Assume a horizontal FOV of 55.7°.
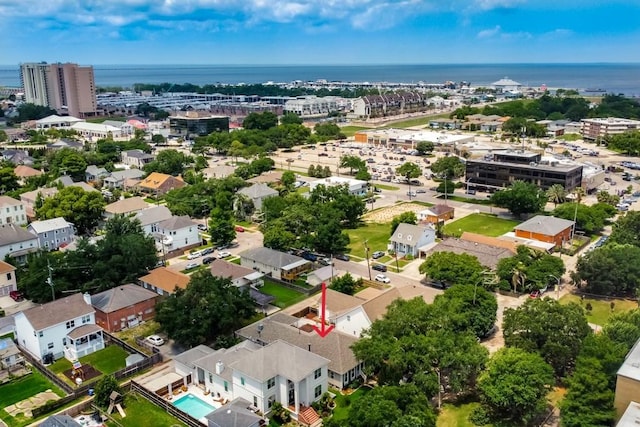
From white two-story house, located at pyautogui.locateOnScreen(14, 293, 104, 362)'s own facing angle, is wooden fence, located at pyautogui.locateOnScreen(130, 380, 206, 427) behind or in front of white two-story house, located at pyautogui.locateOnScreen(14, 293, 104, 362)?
behind

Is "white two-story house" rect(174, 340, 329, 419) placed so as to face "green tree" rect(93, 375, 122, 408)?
no

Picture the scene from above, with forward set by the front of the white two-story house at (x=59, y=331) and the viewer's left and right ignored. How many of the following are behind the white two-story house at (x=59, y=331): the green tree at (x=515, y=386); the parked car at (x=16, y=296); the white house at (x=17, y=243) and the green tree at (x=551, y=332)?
2

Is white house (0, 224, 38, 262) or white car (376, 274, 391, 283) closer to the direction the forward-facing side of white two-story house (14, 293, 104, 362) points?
the white house

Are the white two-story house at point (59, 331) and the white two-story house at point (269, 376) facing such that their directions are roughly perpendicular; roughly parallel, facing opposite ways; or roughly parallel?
roughly parallel, facing opposite ways

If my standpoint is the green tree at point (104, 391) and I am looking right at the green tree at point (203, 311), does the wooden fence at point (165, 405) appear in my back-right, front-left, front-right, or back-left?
front-right

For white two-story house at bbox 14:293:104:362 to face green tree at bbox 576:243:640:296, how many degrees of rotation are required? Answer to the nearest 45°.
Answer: approximately 135° to its right
